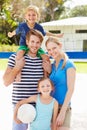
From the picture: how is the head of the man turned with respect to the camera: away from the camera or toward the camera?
toward the camera

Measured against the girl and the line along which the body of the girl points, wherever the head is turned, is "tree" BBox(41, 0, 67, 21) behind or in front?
behind

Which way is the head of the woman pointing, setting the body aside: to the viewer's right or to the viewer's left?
to the viewer's left

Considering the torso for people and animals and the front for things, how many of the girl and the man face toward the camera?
2

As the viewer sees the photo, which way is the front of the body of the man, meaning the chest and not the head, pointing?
toward the camera

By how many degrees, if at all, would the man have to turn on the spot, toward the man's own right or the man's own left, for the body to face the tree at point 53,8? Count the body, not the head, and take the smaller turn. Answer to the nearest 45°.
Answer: approximately 180°

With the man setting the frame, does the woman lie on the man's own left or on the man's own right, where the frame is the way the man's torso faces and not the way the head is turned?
on the man's own left

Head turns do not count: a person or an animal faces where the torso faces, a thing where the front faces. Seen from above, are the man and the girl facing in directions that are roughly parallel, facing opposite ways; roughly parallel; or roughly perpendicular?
roughly parallel

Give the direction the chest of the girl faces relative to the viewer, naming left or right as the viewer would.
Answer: facing the viewer
